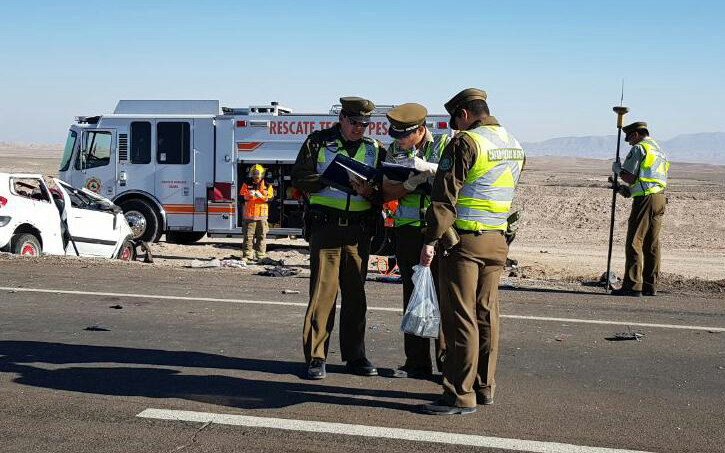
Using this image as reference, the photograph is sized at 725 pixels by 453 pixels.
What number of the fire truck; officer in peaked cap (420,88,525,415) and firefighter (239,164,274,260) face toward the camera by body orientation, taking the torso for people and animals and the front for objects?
1

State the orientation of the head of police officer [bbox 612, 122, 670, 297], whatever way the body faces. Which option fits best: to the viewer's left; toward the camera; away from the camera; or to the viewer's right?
to the viewer's left

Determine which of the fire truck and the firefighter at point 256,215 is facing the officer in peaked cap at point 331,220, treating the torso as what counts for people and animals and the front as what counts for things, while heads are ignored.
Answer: the firefighter

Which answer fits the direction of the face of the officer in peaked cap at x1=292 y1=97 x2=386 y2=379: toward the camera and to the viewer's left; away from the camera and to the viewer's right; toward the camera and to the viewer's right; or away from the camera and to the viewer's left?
toward the camera and to the viewer's right

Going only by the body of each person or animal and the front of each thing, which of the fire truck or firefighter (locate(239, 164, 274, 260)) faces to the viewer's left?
the fire truck

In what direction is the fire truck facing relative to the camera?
to the viewer's left

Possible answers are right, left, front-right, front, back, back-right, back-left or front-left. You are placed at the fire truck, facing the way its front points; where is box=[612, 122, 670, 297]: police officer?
back-left

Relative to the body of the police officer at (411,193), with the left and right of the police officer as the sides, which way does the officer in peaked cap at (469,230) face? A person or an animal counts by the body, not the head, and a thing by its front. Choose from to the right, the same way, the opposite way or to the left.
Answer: to the right

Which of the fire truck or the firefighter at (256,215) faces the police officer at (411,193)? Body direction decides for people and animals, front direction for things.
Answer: the firefighter

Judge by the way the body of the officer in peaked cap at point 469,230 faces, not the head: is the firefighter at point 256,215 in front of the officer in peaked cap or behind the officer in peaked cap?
in front

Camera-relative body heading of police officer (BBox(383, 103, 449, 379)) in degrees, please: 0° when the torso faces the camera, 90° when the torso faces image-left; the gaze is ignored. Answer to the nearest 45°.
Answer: approximately 45°

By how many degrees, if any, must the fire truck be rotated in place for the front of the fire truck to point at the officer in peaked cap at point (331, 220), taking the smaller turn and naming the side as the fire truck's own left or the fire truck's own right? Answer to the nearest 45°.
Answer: approximately 90° to the fire truck's own left

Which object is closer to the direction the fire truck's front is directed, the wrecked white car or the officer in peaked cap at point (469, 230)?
the wrecked white car
